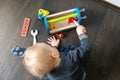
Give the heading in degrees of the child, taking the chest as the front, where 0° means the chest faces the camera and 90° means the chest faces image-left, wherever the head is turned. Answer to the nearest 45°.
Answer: approximately 180°
